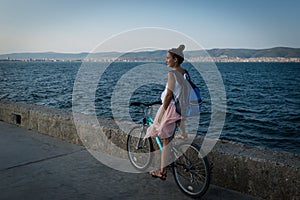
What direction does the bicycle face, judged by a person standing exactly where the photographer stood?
facing away from the viewer and to the left of the viewer
